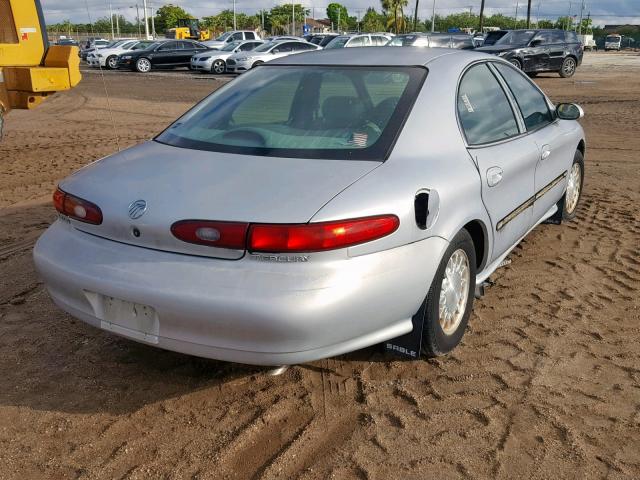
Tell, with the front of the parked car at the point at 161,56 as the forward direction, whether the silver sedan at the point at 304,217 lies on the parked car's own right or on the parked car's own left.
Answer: on the parked car's own left

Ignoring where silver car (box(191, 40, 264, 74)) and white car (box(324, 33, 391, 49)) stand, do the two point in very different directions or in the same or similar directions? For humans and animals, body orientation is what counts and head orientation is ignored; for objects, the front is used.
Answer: same or similar directions

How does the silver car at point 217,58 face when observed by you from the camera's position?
facing the viewer and to the left of the viewer

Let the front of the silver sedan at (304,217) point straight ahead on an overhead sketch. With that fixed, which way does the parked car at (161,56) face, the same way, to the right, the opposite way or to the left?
the opposite way

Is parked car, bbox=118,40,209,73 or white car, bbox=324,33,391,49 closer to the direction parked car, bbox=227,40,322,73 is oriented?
the parked car

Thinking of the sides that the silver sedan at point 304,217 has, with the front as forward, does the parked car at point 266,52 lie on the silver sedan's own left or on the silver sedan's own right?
on the silver sedan's own left

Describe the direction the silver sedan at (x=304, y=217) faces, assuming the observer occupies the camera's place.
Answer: facing away from the viewer and to the right of the viewer

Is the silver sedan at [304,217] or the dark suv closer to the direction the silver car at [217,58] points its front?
the silver sedan

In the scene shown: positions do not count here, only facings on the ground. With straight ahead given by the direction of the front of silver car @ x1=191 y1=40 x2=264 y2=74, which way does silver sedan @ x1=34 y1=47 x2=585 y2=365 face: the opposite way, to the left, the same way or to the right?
the opposite way

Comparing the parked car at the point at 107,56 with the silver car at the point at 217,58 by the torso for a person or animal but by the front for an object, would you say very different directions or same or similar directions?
same or similar directions

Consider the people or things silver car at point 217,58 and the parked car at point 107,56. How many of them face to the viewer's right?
0

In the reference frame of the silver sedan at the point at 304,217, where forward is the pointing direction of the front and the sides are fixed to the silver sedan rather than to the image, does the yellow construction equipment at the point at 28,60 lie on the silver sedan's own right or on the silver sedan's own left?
on the silver sedan's own left

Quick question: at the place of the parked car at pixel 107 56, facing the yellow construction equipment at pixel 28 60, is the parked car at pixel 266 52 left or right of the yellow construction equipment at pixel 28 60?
left

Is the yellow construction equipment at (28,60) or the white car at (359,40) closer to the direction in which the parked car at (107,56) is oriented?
the yellow construction equipment

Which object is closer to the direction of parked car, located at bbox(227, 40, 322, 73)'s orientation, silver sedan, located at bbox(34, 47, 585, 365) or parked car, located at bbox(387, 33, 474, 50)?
the silver sedan

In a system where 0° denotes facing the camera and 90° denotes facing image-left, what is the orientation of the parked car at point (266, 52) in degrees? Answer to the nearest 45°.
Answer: approximately 45°

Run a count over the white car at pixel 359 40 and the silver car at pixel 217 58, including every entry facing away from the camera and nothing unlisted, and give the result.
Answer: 0
